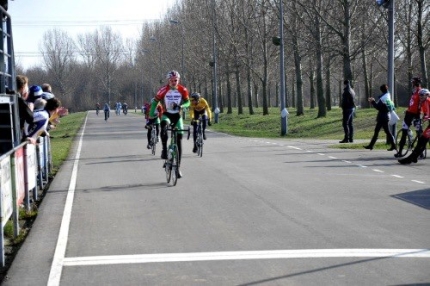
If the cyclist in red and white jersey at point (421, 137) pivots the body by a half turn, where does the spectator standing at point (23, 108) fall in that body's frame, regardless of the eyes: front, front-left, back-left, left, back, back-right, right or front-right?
back-right

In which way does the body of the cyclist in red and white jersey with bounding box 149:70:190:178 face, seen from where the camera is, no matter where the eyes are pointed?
toward the camera

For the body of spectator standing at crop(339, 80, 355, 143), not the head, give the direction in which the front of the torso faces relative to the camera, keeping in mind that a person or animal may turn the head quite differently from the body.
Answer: to the viewer's left

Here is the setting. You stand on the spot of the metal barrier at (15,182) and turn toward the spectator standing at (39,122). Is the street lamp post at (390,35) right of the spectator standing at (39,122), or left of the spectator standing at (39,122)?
right

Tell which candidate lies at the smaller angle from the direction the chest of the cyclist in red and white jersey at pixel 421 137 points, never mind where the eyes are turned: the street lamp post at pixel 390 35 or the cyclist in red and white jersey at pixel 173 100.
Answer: the cyclist in red and white jersey

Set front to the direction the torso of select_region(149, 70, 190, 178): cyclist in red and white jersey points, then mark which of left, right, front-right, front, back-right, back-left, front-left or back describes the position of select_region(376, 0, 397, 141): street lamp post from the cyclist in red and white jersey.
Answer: back-left

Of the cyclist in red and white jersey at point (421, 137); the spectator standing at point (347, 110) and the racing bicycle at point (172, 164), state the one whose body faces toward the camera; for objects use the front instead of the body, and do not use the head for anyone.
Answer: the racing bicycle

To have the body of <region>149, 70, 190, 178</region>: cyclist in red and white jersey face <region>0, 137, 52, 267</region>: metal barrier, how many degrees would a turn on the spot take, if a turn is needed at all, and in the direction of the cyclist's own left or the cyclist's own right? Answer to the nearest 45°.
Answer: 0° — they already face it

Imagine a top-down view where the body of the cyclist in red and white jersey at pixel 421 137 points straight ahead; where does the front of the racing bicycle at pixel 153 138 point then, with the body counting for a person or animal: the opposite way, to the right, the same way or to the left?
to the left

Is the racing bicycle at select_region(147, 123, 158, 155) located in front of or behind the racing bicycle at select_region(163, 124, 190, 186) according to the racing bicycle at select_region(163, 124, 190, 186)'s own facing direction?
behind

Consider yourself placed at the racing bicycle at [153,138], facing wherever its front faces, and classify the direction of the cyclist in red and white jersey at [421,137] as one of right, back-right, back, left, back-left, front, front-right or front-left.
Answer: front-left

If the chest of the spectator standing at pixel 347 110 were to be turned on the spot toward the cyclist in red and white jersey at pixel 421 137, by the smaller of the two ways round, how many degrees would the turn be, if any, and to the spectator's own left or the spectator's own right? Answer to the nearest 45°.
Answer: approximately 90° to the spectator's own left

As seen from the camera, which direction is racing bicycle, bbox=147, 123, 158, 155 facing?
toward the camera
